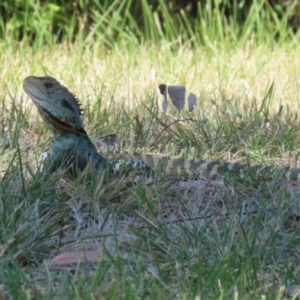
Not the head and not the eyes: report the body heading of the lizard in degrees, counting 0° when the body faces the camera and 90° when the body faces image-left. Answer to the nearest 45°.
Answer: approximately 45°

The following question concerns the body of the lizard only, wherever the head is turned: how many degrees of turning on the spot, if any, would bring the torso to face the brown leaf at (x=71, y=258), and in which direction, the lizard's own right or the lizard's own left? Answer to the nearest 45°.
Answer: approximately 45° to the lizard's own left
